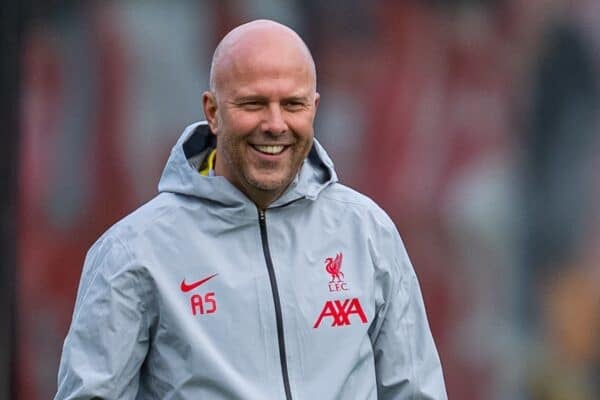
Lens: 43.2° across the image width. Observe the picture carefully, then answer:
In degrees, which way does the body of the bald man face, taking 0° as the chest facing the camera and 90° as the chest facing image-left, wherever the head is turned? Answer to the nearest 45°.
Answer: approximately 0°
